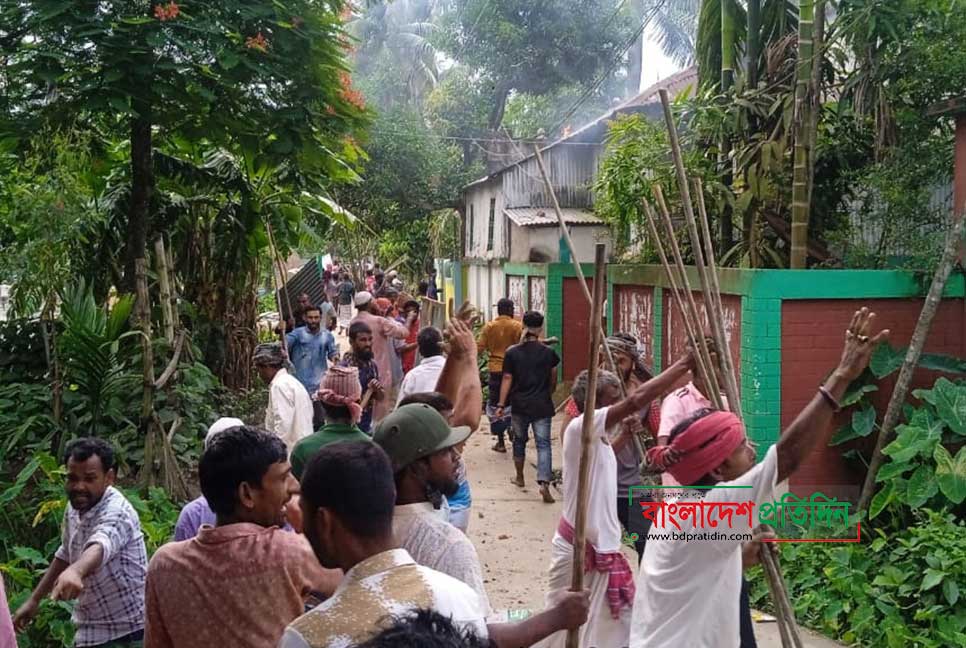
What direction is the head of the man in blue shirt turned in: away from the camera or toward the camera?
toward the camera

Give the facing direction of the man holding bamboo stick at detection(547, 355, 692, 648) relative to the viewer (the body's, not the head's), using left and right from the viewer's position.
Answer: facing away from the viewer and to the right of the viewer

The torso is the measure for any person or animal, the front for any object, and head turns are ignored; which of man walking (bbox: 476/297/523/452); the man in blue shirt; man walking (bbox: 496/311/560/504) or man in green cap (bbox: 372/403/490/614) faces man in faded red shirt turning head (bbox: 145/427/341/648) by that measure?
the man in blue shirt

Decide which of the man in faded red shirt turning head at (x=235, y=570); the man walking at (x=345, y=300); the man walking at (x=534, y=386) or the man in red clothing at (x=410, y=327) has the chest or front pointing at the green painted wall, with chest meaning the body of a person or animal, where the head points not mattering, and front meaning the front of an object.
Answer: the man in faded red shirt turning head at (x=235, y=570)

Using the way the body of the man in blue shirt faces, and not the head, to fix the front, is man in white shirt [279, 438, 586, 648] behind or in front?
in front

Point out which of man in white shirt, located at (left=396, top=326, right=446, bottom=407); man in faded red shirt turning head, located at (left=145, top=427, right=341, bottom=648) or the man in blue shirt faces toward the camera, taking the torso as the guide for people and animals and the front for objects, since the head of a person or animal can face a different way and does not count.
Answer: the man in blue shirt

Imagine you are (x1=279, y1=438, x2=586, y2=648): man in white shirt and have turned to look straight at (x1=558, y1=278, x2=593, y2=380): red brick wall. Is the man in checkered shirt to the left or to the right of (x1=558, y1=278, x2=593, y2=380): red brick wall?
left

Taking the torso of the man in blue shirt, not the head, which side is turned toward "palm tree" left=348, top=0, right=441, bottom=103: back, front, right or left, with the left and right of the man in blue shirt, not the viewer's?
back

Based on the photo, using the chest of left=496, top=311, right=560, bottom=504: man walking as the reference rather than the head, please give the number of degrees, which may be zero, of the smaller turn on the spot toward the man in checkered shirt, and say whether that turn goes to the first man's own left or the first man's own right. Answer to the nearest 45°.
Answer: approximately 180°

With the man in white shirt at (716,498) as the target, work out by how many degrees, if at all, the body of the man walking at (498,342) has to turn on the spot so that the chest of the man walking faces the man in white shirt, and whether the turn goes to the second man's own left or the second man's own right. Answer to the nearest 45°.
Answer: approximately 180°
